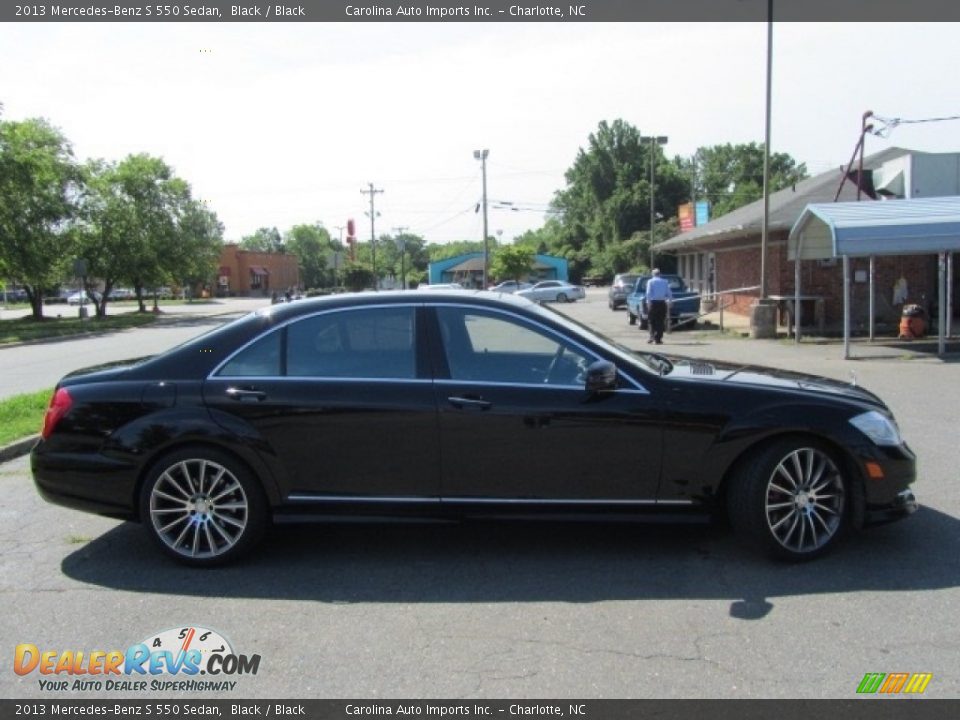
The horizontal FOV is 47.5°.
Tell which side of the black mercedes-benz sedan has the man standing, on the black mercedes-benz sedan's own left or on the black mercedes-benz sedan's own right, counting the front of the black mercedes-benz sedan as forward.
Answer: on the black mercedes-benz sedan's own left

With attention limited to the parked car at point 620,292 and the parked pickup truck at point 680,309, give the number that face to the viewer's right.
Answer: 0

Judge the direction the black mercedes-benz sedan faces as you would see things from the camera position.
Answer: facing to the right of the viewer

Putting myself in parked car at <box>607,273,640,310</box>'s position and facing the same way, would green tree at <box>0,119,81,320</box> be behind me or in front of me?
in front

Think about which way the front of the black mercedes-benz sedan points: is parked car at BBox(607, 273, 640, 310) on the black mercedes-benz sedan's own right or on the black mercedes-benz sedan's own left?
on the black mercedes-benz sedan's own left

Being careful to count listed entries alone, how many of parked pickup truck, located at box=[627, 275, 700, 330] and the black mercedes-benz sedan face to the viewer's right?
1

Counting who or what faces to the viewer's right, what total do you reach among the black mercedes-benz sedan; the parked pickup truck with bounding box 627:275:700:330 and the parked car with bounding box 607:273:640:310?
1

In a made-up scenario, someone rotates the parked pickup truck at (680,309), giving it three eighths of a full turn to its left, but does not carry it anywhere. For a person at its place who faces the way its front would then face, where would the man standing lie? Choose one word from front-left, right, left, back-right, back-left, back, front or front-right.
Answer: front-left

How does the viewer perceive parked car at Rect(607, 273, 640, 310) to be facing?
facing the viewer and to the left of the viewer

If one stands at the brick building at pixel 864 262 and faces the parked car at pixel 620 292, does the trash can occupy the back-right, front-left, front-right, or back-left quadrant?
back-left

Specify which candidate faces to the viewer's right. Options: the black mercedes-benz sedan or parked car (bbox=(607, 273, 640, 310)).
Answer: the black mercedes-benz sedan

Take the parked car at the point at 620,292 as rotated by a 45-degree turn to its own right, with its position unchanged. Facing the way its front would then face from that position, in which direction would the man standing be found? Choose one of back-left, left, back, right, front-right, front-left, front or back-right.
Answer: left

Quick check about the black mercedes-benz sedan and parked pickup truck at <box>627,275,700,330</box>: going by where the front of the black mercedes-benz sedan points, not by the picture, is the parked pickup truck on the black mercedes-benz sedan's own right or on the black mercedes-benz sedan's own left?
on the black mercedes-benz sedan's own left

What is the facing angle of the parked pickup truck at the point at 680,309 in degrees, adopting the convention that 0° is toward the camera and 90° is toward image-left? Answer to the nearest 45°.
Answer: approximately 180°
